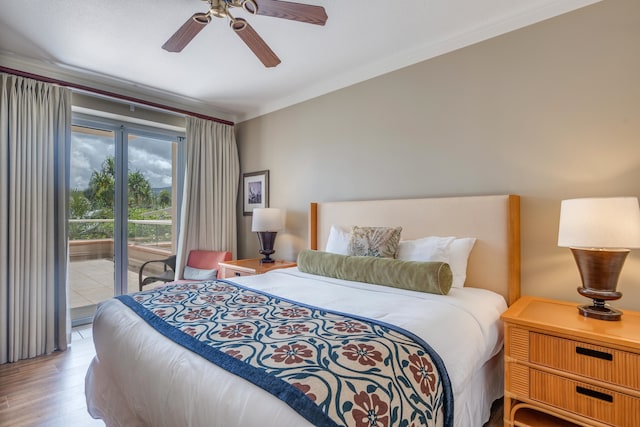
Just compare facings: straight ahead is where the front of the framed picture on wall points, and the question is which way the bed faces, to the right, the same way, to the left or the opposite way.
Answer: the same way

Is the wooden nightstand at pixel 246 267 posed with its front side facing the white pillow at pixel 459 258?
no

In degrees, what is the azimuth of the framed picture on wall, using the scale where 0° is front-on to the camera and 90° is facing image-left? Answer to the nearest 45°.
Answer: approximately 45°

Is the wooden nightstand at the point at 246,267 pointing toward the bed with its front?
no

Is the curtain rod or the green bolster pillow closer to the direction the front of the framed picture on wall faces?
the curtain rod

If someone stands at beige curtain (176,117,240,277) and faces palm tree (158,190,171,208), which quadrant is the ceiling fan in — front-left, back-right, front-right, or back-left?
back-left

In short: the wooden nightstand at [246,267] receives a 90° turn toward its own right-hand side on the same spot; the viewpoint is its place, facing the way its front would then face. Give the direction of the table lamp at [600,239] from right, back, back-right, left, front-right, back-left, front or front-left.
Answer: back

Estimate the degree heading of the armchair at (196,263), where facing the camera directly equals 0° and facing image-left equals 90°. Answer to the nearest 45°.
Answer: approximately 45°

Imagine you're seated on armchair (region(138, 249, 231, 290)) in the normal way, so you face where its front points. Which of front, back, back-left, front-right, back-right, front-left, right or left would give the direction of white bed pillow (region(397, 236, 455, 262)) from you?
left

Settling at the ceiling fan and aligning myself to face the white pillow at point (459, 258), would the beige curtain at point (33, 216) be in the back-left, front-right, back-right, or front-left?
back-left

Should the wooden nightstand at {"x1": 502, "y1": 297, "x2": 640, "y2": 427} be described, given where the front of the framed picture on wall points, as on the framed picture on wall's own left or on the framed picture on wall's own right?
on the framed picture on wall's own left

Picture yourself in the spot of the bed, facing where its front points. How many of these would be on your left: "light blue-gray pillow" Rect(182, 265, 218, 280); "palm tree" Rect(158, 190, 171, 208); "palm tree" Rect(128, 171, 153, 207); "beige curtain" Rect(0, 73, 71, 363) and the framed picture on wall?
0

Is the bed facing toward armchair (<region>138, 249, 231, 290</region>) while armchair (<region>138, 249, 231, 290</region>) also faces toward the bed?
no

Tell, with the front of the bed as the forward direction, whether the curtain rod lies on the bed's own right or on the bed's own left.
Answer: on the bed's own right

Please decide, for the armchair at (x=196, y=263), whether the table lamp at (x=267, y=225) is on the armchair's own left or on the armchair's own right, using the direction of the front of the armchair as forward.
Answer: on the armchair's own left
